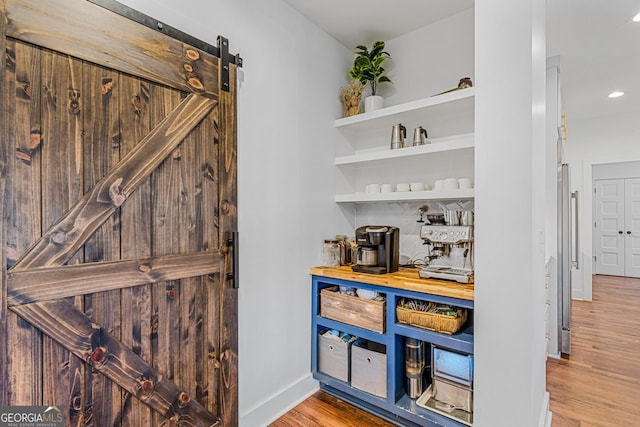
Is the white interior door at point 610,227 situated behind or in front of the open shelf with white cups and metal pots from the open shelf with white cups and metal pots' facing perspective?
behind

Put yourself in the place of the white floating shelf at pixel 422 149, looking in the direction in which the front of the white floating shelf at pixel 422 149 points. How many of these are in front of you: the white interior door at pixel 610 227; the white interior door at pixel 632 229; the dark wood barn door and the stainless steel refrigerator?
1

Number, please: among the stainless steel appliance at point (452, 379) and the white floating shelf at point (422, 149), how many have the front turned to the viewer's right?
0

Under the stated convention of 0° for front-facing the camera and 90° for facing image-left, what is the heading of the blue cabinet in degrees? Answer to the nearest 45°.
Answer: approximately 45°

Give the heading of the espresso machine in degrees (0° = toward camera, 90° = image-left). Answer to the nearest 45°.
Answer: approximately 45°

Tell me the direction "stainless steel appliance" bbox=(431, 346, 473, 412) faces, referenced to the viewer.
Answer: facing the viewer and to the left of the viewer

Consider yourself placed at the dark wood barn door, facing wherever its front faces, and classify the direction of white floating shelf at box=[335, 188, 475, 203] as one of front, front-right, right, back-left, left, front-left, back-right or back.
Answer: front-left

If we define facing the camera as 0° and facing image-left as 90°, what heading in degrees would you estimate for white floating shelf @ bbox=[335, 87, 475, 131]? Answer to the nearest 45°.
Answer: approximately 45°
